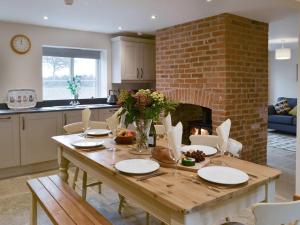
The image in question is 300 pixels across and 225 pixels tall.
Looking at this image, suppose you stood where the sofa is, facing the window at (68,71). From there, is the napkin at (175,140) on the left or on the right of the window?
left

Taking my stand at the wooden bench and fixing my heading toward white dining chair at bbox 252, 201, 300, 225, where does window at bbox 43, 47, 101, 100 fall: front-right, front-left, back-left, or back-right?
back-left

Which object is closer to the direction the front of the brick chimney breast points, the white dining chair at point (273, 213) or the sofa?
the white dining chair

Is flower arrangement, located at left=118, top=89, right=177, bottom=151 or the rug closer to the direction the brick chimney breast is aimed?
the flower arrangement

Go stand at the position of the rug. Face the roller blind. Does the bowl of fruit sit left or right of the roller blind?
left

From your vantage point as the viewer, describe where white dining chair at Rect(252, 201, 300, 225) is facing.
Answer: facing away from the viewer and to the left of the viewer

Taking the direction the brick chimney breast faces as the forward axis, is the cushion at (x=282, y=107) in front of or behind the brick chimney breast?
behind
